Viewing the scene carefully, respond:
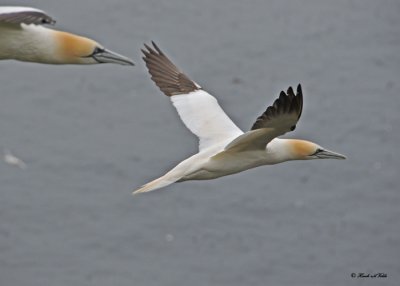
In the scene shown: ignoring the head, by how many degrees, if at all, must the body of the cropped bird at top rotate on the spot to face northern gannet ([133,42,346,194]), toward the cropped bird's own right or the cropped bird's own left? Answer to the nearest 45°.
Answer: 0° — it already faces it

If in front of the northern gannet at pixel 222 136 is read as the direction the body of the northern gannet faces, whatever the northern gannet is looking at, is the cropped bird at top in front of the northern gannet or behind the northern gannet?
behind

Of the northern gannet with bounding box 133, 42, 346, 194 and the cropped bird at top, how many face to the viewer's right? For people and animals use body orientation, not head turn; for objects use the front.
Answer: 2

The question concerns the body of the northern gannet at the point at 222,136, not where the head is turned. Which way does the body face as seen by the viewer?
to the viewer's right

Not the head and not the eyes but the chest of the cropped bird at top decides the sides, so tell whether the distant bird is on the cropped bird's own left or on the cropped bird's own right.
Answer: on the cropped bird's own left

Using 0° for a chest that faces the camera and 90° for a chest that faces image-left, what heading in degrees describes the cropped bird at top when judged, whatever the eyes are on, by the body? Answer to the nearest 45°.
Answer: approximately 270°
